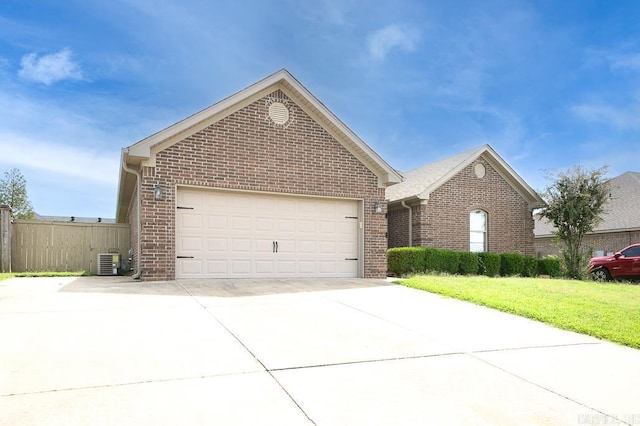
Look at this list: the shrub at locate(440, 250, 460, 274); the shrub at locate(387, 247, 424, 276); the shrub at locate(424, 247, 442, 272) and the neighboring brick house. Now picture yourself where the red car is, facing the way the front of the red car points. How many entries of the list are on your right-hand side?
1

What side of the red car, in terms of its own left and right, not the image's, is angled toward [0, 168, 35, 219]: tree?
front

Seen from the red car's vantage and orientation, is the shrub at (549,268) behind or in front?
in front

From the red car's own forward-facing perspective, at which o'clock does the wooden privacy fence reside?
The wooden privacy fence is roughly at 11 o'clock from the red car.

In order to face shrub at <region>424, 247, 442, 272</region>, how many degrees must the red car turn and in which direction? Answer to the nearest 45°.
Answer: approximately 45° to its left

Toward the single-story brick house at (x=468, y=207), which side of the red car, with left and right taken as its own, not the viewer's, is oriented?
front

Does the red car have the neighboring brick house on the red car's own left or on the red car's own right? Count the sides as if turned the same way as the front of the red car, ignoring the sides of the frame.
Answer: on the red car's own right

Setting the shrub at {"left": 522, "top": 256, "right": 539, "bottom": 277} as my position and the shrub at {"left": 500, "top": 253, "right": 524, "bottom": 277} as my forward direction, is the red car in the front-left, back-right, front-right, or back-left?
back-left

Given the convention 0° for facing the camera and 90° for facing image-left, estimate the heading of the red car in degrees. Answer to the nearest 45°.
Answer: approximately 90°

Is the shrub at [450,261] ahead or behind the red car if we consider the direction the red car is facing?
ahead

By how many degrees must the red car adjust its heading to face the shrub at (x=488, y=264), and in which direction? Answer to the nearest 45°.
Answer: approximately 45° to its left

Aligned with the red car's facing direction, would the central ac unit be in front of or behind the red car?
in front
